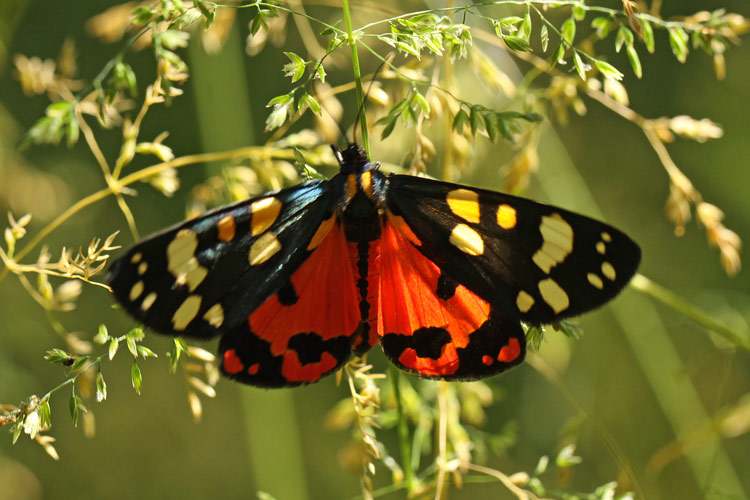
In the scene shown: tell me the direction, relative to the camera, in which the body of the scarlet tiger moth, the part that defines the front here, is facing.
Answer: away from the camera
